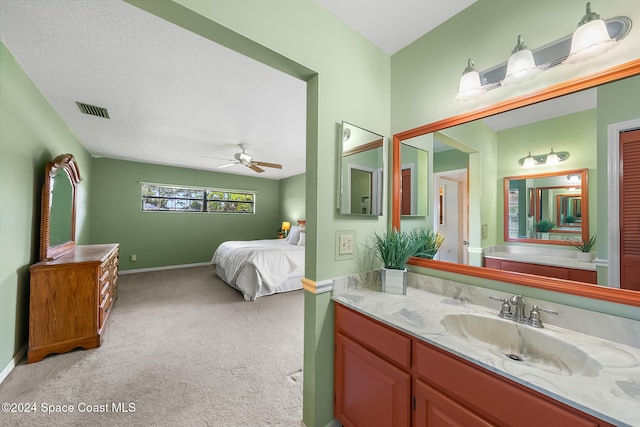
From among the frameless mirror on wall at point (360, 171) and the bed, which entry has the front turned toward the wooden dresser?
the bed

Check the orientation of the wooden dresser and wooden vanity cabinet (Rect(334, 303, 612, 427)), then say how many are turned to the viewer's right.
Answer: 1

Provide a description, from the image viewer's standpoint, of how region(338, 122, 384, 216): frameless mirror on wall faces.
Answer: facing the viewer and to the right of the viewer

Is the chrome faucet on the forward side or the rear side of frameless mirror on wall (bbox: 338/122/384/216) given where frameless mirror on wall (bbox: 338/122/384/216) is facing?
on the forward side

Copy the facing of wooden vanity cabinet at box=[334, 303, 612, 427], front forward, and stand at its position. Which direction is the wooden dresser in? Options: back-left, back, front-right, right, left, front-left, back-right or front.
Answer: front-right

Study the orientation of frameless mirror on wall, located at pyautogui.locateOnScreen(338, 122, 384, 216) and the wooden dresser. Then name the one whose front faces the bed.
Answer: the wooden dresser
